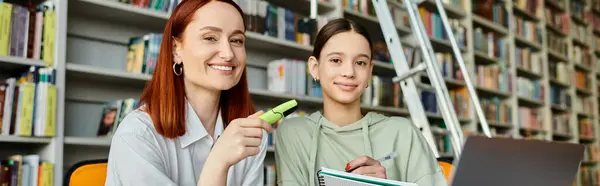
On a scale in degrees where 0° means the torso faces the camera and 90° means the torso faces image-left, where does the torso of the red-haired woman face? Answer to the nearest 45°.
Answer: approximately 315°

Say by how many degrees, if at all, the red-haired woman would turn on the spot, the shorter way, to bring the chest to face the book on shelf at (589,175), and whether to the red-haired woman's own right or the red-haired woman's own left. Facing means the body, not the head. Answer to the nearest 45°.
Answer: approximately 90° to the red-haired woman's own left

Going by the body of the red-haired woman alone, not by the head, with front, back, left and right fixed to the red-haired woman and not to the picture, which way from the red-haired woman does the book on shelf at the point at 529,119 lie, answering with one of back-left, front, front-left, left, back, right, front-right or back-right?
left

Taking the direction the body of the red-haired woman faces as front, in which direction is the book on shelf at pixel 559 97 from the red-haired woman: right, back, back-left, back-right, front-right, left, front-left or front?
left

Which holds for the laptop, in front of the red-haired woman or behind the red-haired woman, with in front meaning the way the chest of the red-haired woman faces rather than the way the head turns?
in front

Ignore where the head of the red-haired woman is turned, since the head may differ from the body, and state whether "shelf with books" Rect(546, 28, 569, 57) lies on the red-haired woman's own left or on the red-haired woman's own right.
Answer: on the red-haired woman's own left

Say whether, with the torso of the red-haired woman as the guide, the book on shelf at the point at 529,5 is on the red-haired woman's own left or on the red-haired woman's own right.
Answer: on the red-haired woman's own left

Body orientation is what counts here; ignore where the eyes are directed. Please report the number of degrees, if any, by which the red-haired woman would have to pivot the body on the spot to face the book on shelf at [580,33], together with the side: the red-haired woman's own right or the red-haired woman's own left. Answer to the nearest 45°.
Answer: approximately 90° to the red-haired woman's own left

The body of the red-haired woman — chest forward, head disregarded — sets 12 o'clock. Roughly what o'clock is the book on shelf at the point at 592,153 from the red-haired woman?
The book on shelf is roughly at 9 o'clock from the red-haired woman.

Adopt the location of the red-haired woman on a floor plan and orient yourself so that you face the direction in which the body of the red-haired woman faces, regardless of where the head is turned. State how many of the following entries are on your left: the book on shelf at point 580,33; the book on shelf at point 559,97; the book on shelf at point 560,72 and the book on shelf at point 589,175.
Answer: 4

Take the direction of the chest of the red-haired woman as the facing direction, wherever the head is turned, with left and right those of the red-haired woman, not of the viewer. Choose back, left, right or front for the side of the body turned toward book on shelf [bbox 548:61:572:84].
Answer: left

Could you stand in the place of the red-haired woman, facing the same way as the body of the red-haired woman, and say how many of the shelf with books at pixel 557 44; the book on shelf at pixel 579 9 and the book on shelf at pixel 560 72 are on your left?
3

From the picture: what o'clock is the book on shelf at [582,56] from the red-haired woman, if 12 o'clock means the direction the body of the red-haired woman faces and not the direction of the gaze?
The book on shelf is roughly at 9 o'clock from the red-haired woman.

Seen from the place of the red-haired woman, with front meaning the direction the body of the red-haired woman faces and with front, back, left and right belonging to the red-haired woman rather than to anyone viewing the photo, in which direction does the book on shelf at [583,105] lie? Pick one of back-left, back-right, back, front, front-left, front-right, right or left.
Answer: left
